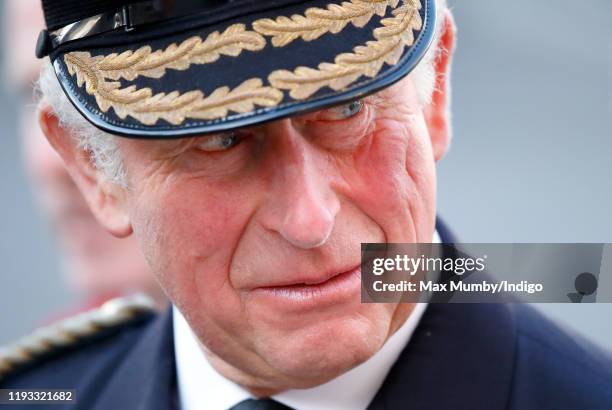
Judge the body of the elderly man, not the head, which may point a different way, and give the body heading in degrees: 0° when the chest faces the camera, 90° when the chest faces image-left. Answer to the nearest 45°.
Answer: approximately 0°
